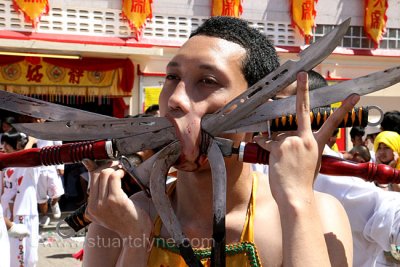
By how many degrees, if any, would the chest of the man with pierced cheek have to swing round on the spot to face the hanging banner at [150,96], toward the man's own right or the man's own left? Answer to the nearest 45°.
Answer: approximately 135° to the man's own right

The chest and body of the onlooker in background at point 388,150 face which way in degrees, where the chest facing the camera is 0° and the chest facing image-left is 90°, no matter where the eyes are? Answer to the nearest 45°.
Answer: approximately 45°

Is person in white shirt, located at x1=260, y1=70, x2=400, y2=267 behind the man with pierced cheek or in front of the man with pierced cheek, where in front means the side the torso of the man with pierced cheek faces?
behind

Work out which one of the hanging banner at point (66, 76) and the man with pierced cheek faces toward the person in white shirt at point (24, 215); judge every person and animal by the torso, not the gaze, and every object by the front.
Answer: the hanging banner

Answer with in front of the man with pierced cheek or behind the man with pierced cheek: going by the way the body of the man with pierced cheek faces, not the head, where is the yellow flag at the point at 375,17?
behind
